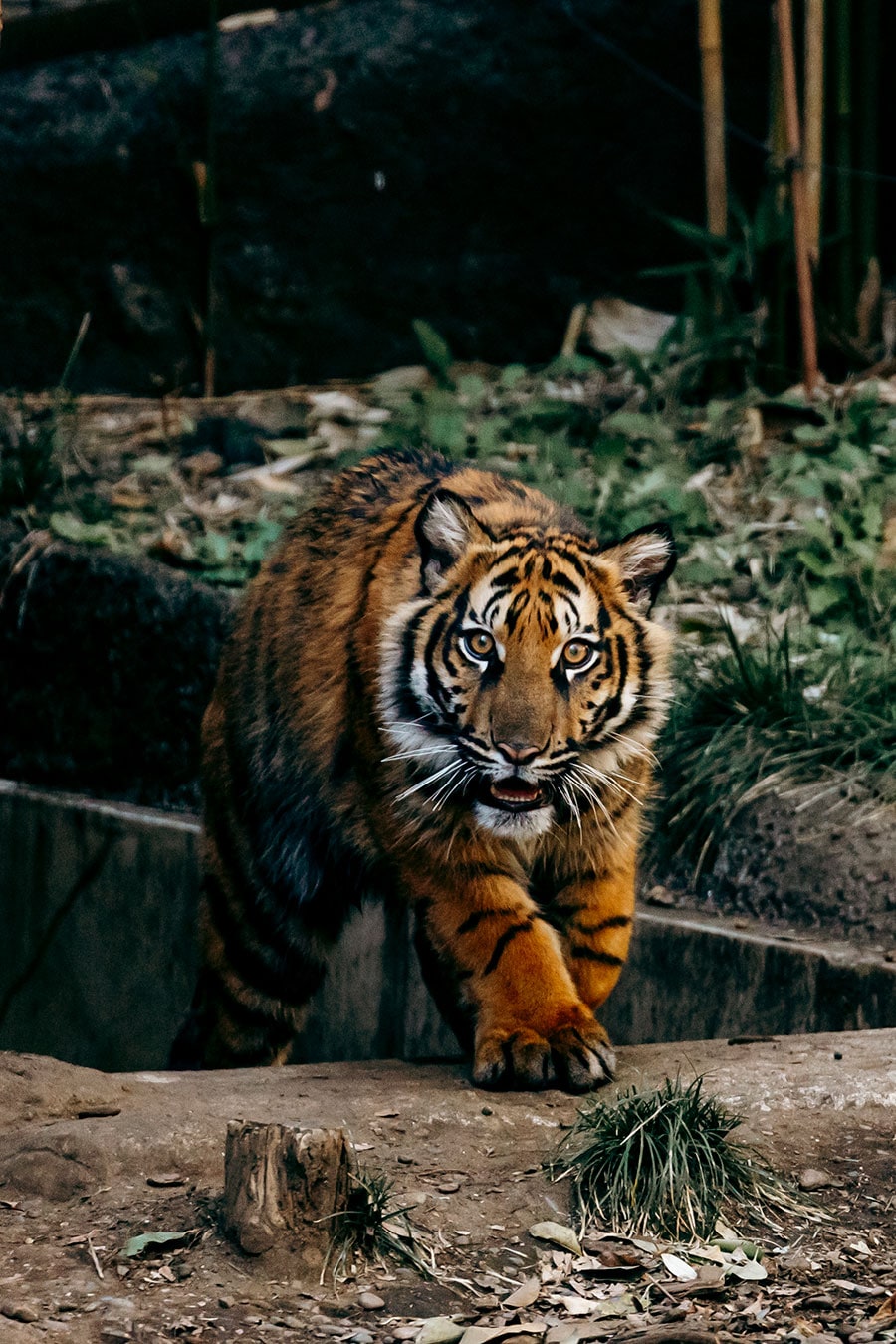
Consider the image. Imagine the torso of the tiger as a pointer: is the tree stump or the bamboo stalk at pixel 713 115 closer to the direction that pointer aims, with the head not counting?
the tree stump

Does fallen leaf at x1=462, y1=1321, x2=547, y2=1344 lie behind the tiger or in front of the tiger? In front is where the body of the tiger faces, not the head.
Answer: in front

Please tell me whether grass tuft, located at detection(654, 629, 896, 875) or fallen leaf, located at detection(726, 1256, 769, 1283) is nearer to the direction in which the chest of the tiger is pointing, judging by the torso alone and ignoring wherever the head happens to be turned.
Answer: the fallen leaf

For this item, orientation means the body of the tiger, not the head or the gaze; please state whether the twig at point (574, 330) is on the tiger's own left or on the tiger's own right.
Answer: on the tiger's own left

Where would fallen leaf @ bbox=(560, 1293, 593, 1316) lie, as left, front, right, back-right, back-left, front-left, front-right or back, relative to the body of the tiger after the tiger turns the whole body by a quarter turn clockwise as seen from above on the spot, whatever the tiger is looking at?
front-left

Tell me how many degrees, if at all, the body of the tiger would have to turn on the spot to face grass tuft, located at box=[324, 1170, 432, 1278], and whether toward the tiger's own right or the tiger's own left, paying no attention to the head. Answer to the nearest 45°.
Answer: approximately 45° to the tiger's own right

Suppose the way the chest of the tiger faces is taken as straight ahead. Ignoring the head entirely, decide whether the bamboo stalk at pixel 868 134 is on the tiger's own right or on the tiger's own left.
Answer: on the tiger's own left

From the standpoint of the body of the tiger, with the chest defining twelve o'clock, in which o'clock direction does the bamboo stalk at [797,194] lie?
The bamboo stalk is roughly at 8 o'clock from the tiger.

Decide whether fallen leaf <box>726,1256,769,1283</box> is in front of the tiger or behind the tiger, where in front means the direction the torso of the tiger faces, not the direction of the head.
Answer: in front

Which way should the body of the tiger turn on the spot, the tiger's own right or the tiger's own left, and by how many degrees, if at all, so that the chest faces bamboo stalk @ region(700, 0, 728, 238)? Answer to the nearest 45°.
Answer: approximately 135° to the tiger's own left

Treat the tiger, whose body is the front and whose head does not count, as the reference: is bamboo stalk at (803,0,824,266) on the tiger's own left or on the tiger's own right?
on the tiger's own left

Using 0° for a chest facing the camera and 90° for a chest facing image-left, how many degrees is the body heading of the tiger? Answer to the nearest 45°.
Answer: approximately 315°
